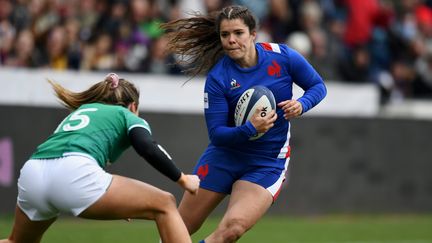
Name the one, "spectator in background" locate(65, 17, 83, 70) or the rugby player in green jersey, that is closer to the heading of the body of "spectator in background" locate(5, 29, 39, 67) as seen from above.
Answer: the rugby player in green jersey

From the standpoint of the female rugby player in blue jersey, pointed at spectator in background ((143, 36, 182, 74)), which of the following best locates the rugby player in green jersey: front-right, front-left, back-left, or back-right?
back-left

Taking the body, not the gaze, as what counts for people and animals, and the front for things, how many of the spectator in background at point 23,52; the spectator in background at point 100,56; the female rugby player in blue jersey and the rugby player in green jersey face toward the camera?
3

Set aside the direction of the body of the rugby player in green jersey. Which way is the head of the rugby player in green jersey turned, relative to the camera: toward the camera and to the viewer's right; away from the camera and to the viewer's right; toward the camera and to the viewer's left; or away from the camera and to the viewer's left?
away from the camera and to the viewer's right

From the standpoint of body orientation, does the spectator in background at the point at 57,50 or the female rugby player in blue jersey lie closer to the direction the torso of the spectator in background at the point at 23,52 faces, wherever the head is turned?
the female rugby player in blue jersey

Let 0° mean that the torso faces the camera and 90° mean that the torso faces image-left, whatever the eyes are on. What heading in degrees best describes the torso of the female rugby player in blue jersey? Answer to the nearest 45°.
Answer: approximately 0°

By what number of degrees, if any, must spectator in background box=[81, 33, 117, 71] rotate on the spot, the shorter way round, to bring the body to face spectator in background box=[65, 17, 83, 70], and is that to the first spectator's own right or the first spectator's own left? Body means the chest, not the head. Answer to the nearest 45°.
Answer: approximately 90° to the first spectator's own right

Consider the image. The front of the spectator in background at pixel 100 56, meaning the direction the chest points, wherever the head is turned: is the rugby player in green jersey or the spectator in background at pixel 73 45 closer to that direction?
the rugby player in green jersey

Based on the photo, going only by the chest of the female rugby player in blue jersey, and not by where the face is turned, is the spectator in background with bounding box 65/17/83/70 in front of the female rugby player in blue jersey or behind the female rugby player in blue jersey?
behind

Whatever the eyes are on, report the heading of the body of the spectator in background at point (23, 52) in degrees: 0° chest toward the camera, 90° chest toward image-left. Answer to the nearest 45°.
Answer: approximately 0°

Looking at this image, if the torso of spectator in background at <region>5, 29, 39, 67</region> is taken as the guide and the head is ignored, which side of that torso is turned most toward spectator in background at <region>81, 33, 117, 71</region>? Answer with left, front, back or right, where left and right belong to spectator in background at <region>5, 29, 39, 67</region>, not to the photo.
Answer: left
